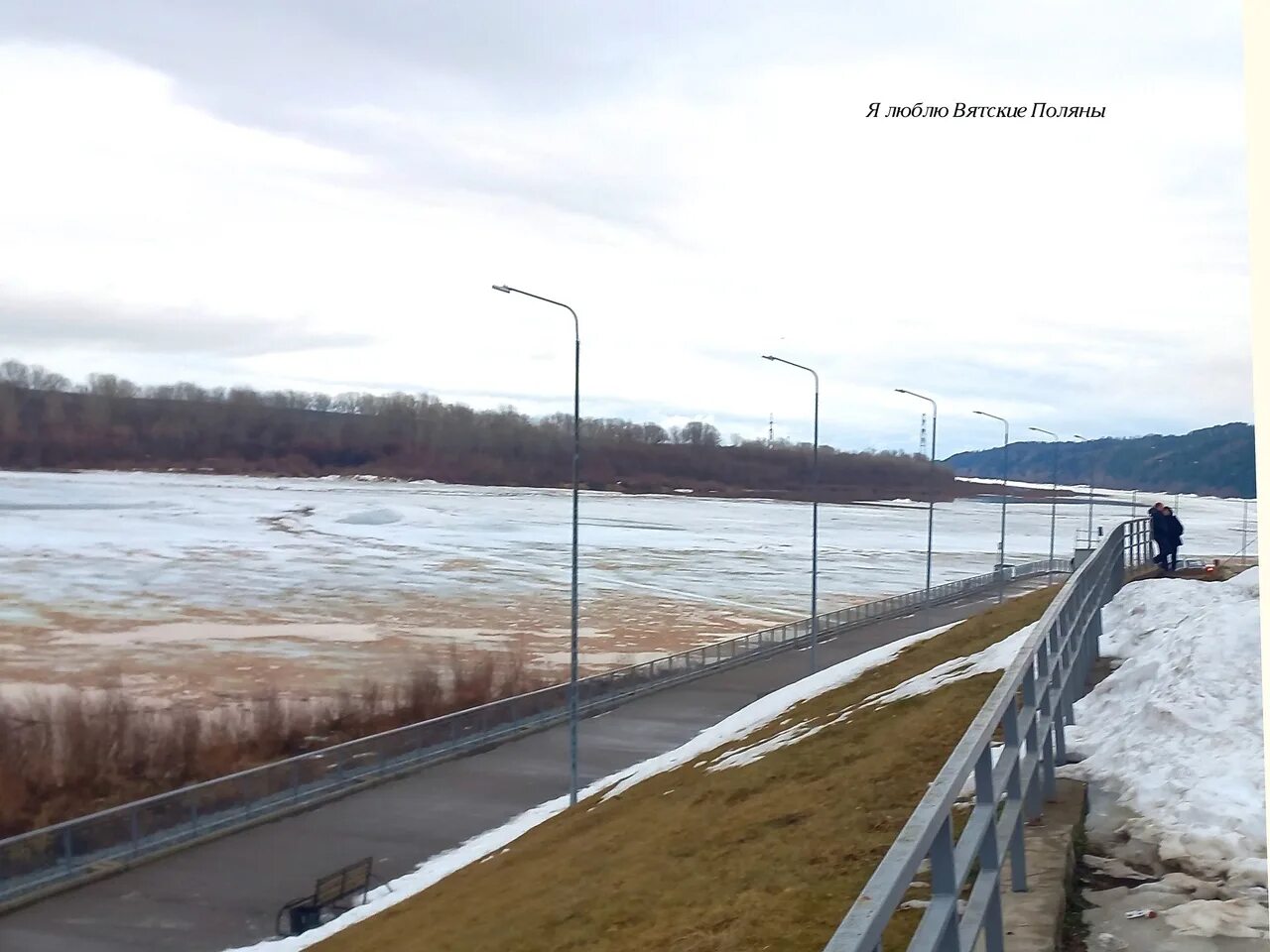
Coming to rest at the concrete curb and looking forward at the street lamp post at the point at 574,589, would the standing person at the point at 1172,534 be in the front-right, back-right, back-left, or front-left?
front-right

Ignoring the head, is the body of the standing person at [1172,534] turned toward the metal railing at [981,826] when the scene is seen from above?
no

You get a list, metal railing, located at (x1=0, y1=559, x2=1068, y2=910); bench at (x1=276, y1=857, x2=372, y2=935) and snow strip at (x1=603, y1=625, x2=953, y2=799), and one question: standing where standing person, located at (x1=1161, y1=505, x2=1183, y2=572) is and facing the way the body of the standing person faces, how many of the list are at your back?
0

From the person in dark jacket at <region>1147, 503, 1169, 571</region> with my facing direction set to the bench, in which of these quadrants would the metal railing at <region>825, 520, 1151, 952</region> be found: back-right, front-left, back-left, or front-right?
front-left

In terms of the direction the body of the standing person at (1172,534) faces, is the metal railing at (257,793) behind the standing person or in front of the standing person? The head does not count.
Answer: in front

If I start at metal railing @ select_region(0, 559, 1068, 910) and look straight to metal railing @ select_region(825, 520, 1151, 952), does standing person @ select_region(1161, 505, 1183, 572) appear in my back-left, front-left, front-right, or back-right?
front-left

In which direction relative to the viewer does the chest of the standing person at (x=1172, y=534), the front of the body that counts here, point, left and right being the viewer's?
facing to the left of the viewer

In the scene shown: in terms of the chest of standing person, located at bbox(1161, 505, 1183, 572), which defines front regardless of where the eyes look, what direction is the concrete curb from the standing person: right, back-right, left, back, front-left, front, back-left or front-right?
left
